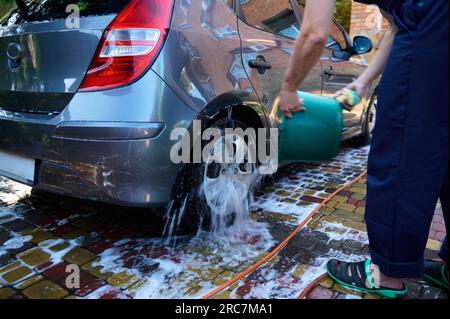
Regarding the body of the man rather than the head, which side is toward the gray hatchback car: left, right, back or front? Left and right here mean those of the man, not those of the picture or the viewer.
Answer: front

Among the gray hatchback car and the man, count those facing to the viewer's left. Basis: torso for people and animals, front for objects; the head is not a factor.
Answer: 1

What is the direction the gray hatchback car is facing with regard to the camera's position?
facing away from the viewer and to the right of the viewer

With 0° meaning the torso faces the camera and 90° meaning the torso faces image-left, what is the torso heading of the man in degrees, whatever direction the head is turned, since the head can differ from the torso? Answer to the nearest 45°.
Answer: approximately 90°

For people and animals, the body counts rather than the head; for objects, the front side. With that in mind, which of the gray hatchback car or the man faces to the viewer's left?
the man
